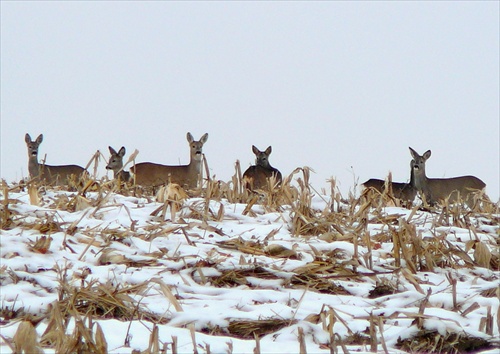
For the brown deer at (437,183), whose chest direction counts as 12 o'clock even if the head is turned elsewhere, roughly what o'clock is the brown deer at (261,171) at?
the brown deer at (261,171) is roughly at 11 o'clock from the brown deer at (437,183).

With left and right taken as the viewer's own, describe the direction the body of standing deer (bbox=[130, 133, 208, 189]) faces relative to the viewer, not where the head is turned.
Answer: facing to the right of the viewer

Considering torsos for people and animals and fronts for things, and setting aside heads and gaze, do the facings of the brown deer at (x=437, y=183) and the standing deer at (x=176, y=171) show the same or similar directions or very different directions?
very different directions

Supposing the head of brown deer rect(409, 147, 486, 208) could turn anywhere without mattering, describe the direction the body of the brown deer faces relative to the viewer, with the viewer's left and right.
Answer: facing to the left of the viewer

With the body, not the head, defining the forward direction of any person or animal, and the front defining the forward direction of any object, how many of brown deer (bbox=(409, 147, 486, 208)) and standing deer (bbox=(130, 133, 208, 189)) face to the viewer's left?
1

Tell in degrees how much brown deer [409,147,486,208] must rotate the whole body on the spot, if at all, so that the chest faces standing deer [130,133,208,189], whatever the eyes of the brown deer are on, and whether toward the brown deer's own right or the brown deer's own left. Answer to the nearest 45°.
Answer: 0° — it already faces it

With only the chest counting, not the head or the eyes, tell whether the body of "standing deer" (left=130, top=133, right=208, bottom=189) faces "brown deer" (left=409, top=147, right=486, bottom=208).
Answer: yes
